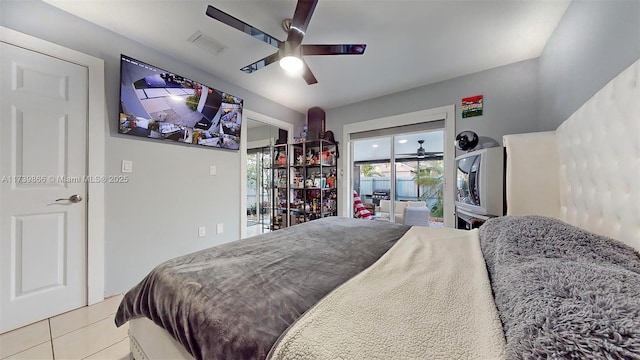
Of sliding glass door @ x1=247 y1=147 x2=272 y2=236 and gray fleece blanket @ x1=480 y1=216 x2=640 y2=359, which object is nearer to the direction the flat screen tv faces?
the gray fleece blanket

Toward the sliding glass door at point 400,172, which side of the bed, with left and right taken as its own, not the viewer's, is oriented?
right

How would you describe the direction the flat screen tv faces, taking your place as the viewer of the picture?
facing the viewer and to the right of the viewer

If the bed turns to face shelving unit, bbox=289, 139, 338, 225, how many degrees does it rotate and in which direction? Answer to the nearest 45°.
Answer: approximately 45° to its right

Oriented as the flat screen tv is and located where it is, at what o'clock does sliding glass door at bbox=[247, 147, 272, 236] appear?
The sliding glass door is roughly at 9 o'clock from the flat screen tv.

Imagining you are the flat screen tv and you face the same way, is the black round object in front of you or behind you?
in front

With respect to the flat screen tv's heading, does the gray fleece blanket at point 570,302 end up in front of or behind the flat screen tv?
in front

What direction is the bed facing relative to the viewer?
to the viewer's left

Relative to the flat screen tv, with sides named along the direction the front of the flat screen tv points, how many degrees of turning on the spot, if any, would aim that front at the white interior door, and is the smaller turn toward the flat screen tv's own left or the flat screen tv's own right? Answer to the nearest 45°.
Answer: approximately 135° to the flat screen tv's own right

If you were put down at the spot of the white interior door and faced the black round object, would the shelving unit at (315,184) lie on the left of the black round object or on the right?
left

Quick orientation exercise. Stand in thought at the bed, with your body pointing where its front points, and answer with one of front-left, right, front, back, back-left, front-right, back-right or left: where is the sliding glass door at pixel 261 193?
front-right

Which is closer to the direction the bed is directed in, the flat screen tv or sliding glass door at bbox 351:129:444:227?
the flat screen tv

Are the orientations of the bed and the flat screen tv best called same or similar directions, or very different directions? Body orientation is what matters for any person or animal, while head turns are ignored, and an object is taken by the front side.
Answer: very different directions

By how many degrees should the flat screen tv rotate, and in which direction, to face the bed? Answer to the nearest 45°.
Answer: approximately 45° to its right

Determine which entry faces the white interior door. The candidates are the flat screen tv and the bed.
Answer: the bed
